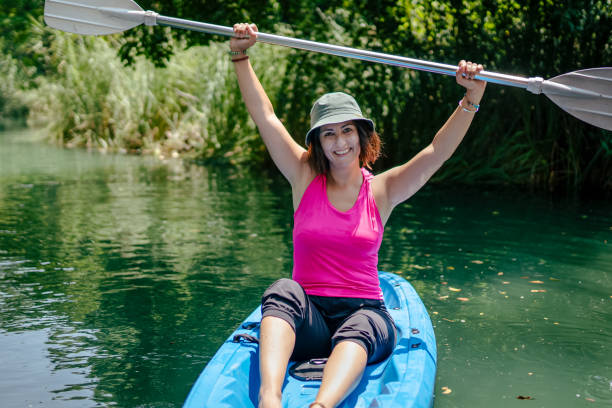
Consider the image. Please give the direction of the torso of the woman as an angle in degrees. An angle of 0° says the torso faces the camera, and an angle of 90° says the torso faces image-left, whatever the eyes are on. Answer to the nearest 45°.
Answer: approximately 0°

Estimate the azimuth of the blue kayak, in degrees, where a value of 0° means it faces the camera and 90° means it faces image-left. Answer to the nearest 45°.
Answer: approximately 0°
